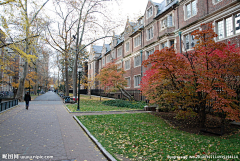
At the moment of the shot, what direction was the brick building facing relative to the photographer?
facing the viewer and to the left of the viewer
